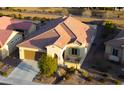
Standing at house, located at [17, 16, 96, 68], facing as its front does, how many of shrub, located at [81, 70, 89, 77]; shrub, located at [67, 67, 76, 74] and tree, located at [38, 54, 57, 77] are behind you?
0

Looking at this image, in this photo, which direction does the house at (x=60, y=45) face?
toward the camera

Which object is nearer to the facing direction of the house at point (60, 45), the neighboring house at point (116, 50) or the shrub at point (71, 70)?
the shrub

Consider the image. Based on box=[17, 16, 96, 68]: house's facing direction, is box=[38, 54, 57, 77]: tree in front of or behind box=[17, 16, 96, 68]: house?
in front

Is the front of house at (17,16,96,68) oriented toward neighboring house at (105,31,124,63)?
no

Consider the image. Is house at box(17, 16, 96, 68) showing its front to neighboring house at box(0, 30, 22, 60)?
no

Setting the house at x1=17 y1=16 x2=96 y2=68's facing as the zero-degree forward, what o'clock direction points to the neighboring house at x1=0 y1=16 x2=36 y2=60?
The neighboring house is roughly at 4 o'clock from the house.

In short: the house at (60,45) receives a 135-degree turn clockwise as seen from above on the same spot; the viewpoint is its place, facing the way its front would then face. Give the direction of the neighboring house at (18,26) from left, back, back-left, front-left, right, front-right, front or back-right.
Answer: front

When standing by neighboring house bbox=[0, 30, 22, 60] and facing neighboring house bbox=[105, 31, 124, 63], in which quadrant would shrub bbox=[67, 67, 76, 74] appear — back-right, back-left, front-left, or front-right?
front-right

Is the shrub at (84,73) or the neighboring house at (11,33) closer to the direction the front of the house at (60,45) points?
the shrub

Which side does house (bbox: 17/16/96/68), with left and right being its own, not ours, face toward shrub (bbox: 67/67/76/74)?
front

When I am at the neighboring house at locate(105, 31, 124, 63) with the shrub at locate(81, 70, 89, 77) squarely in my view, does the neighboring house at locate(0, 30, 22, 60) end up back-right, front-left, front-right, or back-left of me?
front-right

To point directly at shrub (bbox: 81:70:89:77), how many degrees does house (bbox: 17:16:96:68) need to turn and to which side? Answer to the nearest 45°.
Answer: approximately 45° to its left

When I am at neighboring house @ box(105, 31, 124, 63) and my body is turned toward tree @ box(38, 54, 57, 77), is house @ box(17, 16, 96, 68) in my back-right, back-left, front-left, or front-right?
front-right
